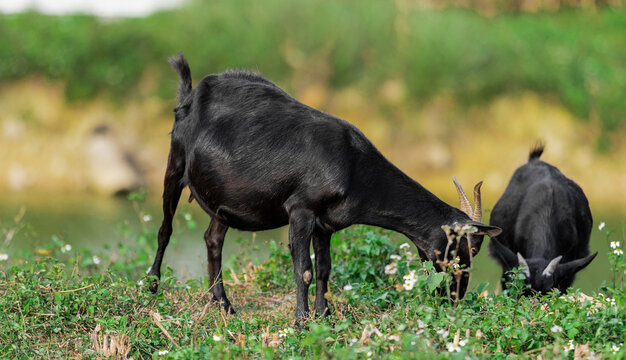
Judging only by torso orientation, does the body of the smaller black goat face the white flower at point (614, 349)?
yes

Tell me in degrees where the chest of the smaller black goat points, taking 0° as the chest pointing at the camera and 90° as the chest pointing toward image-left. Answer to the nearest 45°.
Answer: approximately 0°

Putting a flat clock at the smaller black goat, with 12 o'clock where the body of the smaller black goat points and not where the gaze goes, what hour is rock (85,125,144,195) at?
The rock is roughly at 4 o'clock from the smaller black goat.

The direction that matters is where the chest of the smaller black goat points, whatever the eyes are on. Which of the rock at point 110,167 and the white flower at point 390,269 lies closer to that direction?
the white flower

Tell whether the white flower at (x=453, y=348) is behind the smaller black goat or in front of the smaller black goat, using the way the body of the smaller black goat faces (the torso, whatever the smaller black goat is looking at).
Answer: in front

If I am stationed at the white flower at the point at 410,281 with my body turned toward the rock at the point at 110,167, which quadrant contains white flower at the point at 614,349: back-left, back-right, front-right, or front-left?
back-right

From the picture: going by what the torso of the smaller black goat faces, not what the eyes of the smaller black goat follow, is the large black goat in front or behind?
in front

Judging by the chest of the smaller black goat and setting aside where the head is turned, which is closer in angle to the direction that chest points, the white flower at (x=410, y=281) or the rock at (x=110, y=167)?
the white flower

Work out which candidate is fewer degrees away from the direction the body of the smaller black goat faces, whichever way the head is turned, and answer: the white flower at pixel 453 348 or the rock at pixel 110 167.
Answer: the white flower
